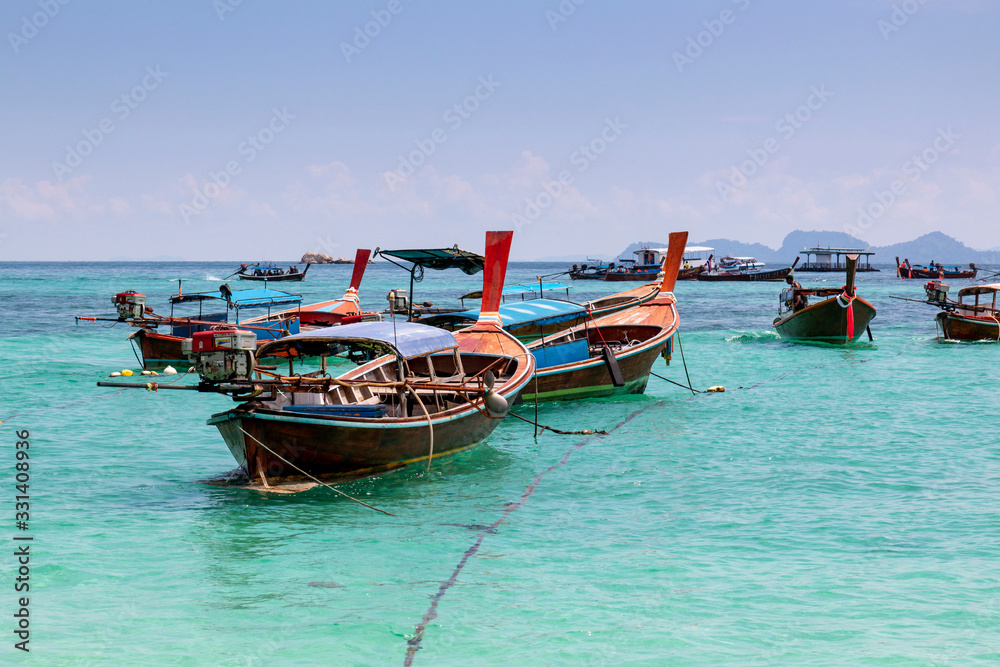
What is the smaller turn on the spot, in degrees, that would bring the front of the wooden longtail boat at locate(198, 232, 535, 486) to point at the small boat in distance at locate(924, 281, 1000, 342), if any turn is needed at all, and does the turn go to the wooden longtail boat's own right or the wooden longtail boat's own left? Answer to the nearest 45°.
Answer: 0° — it already faces it

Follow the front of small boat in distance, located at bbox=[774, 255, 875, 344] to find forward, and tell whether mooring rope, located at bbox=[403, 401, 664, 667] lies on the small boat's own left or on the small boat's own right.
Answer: on the small boat's own right

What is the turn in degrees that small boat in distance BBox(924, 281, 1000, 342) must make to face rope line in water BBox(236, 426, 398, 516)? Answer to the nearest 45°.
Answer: approximately 90° to its right

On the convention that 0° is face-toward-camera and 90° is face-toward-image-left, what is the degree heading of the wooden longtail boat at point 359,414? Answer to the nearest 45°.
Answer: approximately 225°

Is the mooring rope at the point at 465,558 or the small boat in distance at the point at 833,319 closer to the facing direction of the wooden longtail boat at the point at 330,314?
the small boat in distance

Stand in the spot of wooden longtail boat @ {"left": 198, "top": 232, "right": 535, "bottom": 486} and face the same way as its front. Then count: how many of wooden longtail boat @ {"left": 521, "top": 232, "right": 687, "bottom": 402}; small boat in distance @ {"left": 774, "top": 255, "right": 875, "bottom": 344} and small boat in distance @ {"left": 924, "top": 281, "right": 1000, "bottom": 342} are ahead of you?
3

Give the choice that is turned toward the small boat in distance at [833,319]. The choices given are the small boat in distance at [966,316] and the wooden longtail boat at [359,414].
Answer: the wooden longtail boat

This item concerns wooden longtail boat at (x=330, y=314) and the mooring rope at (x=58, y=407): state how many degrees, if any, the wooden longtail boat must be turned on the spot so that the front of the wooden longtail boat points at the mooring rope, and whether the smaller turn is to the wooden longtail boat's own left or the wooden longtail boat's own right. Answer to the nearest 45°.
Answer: approximately 180°

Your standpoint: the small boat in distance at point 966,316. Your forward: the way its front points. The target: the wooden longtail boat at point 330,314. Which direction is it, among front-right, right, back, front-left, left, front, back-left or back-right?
back-right

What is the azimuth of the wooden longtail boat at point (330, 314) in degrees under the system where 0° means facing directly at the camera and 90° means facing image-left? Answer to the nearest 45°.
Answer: approximately 225°

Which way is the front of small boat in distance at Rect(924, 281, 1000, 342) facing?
to the viewer's right
